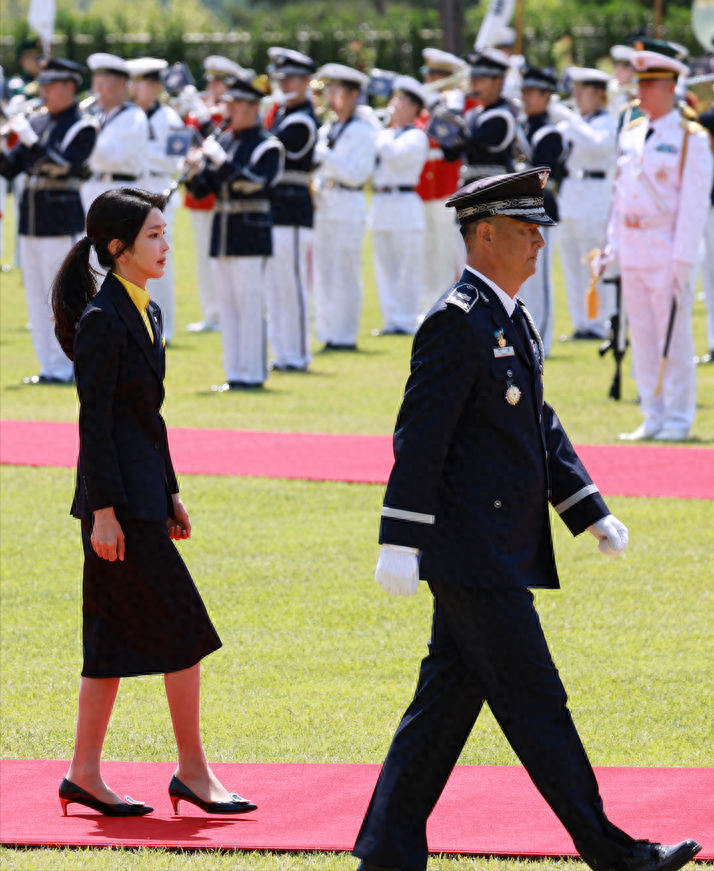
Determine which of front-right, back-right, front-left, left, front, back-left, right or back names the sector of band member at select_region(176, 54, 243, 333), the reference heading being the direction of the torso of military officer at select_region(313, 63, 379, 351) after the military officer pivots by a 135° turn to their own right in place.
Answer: front-left

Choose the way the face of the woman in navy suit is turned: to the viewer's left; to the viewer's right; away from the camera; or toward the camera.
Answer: to the viewer's right

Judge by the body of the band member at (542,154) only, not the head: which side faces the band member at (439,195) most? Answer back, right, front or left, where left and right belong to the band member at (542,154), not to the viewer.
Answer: right

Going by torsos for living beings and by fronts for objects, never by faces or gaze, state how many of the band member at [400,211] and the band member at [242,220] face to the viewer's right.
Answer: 0

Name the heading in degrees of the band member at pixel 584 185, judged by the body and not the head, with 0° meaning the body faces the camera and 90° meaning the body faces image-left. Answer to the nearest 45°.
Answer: approximately 45°

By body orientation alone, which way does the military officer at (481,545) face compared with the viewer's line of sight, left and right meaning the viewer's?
facing to the right of the viewer

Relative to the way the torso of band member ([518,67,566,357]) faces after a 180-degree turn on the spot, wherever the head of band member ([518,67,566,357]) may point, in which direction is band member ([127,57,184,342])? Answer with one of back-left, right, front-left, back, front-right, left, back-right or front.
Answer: back-left

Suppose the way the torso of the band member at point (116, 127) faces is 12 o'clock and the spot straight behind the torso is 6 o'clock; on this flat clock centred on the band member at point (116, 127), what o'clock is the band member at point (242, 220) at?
the band member at point (242, 220) is roughly at 9 o'clock from the band member at point (116, 127).

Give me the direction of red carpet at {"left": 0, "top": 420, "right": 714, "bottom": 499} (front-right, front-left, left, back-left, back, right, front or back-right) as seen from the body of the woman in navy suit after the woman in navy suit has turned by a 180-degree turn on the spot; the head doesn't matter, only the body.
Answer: right

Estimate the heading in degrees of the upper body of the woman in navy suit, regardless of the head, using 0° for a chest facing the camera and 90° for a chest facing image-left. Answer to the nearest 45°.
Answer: approximately 270°

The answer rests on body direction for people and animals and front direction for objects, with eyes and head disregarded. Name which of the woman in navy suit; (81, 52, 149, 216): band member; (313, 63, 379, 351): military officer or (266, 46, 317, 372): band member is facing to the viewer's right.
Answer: the woman in navy suit

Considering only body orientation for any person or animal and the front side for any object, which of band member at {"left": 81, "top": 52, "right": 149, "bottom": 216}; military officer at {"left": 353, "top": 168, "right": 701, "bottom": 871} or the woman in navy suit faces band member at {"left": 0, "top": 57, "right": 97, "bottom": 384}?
band member at {"left": 81, "top": 52, "right": 149, "bottom": 216}

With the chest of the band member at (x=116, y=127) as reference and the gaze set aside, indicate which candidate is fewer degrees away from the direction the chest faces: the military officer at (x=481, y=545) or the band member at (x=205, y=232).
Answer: the military officer
